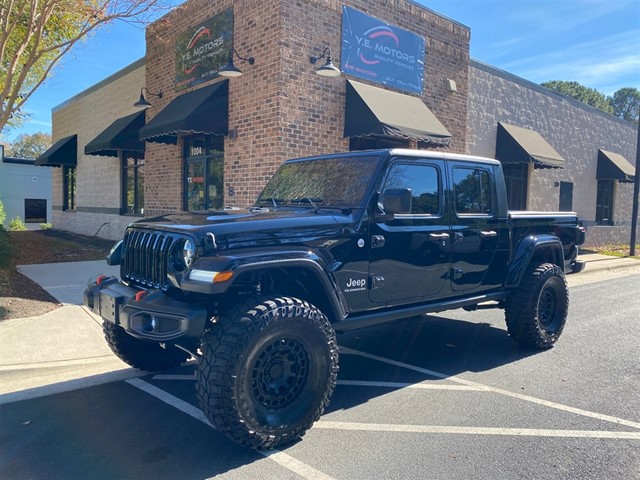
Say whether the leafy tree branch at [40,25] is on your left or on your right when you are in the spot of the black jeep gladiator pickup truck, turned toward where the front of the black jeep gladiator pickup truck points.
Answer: on your right

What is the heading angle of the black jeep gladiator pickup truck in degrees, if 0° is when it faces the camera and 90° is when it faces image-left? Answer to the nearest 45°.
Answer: approximately 45°

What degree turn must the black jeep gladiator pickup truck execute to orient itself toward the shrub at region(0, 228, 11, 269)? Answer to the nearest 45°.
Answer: approximately 90° to its right

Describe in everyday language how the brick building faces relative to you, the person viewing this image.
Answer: facing the viewer and to the left of the viewer

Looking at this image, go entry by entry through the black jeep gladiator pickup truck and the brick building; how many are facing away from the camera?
0
